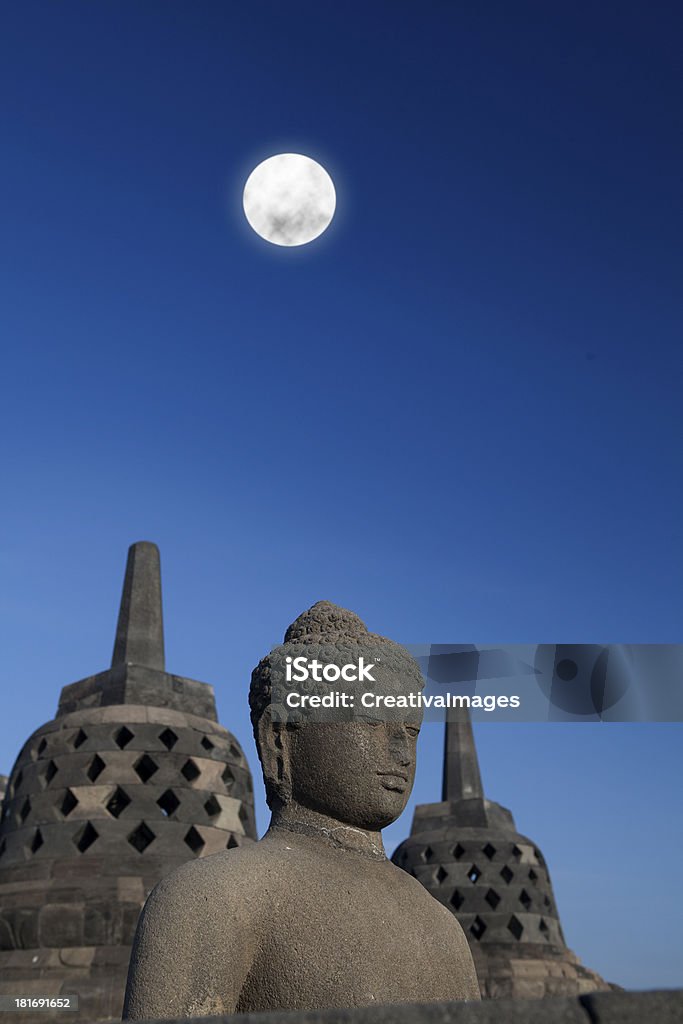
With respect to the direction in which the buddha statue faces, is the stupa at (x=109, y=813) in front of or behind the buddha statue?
behind

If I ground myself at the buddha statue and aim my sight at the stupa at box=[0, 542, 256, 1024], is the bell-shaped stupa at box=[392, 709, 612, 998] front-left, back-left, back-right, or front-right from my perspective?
front-right

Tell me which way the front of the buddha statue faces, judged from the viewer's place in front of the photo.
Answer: facing the viewer and to the right of the viewer

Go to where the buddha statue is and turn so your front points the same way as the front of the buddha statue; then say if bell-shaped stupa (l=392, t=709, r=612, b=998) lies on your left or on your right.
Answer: on your left

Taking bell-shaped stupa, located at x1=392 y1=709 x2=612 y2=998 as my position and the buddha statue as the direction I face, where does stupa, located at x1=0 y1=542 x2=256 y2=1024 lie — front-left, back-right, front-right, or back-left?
front-right
